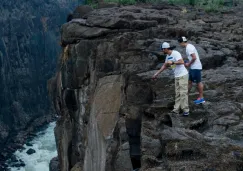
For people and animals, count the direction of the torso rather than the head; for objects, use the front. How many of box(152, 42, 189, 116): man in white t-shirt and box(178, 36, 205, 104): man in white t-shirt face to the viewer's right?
0

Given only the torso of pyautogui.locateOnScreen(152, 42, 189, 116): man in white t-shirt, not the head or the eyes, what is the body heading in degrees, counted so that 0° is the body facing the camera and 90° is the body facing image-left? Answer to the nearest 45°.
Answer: approximately 45°

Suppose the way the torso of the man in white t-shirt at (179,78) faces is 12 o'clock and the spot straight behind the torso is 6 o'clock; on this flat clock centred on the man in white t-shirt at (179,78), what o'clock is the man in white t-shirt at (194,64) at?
the man in white t-shirt at (194,64) is roughly at 6 o'clock from the man in white t-shirt at (179,78).

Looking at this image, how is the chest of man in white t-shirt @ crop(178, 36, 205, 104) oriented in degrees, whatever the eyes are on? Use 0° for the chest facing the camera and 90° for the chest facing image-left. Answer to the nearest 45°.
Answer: approximately 90°
